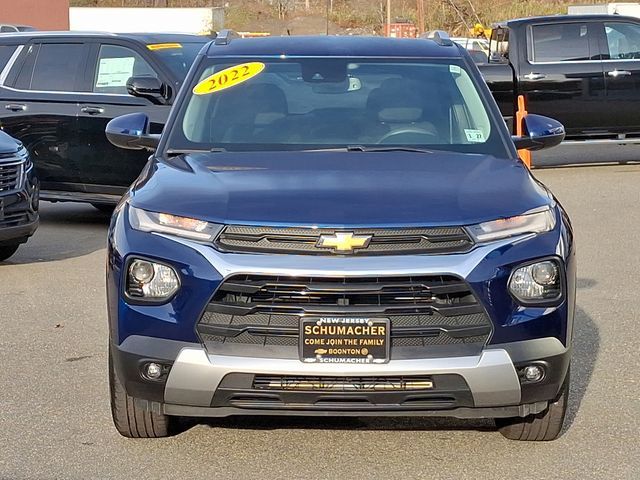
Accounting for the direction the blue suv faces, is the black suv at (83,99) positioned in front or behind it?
behind

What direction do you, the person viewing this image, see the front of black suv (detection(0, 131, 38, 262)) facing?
facing the viewer and to the right of the viewer

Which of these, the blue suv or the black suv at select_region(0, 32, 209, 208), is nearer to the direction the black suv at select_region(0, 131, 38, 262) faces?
the blue suv

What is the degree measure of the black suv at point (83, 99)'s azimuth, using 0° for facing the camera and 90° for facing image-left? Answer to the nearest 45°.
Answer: approximately 315°

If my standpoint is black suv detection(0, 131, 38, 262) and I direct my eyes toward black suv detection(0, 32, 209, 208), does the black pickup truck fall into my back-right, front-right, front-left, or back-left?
front-right

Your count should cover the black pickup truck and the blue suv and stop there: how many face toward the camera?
1

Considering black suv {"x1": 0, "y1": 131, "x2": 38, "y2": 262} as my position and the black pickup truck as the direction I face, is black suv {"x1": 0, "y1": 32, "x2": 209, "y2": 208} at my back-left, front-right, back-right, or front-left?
front-left

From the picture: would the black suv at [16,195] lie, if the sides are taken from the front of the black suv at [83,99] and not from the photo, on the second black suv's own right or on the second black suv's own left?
on the second black suv's own right

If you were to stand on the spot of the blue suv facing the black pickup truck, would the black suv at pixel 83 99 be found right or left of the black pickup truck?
left

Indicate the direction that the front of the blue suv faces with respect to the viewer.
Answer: facing the viewer
